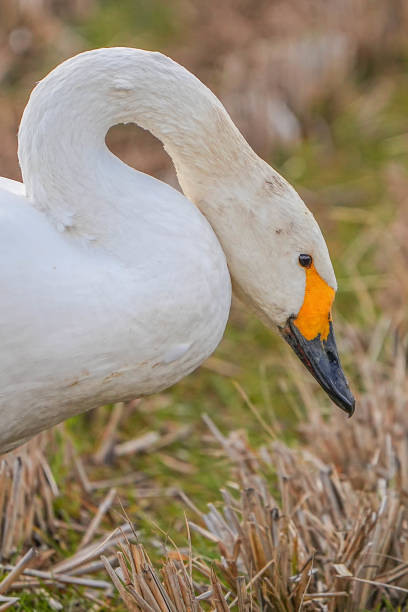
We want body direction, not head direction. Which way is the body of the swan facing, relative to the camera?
to the viewer's right
